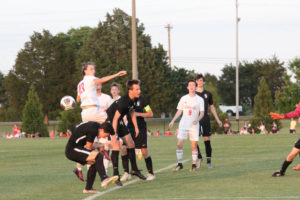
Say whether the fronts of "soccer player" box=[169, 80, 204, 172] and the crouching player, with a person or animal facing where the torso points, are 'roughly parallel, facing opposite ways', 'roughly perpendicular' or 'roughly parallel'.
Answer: roughly perpendicular

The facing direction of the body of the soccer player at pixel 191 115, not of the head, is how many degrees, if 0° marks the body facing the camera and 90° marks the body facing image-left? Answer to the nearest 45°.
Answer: approximately 0°

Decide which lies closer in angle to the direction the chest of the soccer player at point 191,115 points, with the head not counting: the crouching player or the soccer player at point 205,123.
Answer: the crouching player
